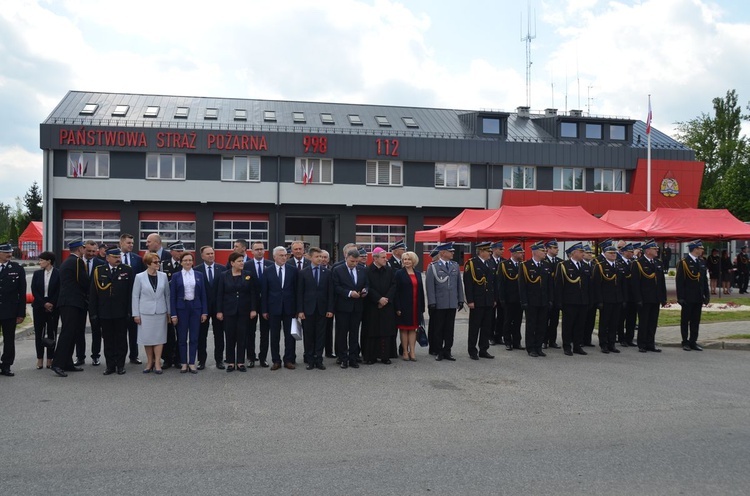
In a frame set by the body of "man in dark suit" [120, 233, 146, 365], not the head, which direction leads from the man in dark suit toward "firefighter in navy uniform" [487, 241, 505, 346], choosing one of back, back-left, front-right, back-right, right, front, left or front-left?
left

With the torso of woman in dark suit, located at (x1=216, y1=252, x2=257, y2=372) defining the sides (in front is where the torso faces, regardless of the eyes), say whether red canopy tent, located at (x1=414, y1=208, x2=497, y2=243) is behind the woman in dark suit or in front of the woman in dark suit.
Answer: behind

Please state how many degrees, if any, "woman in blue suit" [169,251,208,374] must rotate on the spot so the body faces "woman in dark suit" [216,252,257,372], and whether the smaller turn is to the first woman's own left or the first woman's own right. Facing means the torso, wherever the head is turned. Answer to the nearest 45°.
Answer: approximately 90° to the first woman's own left

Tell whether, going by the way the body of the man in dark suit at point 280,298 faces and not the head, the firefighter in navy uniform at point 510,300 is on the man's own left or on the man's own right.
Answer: on the man's own left

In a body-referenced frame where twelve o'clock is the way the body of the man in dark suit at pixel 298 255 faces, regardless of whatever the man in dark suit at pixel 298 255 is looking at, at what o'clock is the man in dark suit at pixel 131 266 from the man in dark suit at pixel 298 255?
the man in dark suit at pixel 131 266 is roughly at 3 o'clock from the man in dark suit at pixel 298 255.

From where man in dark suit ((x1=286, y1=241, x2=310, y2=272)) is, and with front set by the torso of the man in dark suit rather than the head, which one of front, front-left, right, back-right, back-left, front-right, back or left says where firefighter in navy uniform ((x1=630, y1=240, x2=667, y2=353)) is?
left

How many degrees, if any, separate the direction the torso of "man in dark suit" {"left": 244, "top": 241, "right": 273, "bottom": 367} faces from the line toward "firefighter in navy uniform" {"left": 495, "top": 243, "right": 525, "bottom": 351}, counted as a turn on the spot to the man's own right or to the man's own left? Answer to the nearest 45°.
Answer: approximately 90° to the man's own left

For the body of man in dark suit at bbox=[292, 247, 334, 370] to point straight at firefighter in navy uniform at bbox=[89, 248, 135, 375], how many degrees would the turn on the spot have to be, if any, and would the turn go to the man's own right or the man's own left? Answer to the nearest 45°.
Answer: approximately 90° to the man's own right

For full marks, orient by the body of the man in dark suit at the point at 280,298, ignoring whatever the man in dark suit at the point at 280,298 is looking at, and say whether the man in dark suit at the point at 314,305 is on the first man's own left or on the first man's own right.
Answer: on the first man's own left

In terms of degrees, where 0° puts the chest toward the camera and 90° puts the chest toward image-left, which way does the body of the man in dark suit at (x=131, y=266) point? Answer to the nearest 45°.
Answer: approximately 0°
